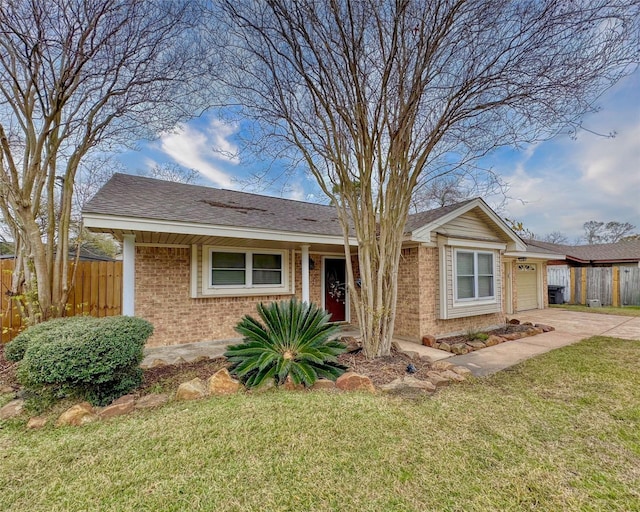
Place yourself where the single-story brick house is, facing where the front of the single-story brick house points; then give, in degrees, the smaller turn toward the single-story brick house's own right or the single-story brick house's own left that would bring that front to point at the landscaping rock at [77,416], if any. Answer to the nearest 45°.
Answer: approximately 45° to the single-story brick house's own right

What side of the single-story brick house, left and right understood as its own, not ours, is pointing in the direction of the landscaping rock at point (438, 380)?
front

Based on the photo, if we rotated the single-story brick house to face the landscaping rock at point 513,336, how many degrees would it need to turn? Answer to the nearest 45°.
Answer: approximately 45° to its left

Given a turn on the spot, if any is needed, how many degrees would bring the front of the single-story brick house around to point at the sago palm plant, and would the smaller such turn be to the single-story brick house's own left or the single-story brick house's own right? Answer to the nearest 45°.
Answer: approximately 45° to the single-story brick house's own right

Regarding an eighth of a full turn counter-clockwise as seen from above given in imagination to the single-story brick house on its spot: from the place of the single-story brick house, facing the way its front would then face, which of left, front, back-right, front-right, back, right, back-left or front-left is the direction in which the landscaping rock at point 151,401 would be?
right

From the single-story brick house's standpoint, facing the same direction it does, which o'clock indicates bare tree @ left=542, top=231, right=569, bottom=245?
The bare tree is roughly at 9 o'clock from the single-story brick house.

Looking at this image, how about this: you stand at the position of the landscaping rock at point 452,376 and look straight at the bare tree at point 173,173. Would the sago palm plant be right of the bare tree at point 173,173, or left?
left

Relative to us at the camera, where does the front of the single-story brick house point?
facing the viewer and to the right of the viewer

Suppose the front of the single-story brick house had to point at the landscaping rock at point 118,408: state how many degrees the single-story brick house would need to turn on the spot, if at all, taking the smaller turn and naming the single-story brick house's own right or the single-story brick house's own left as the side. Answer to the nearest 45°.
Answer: approximately 45° to the single-story brick house's own right

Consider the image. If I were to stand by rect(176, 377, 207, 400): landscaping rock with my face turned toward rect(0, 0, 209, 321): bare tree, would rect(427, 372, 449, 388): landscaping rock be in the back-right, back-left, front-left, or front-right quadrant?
back-right

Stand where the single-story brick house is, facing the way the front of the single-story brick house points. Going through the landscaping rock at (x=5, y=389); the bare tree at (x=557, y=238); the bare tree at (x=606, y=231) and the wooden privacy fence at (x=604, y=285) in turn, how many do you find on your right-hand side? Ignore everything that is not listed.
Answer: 1

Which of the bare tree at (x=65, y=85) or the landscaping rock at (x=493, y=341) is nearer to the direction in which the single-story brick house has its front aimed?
the landscaping rock

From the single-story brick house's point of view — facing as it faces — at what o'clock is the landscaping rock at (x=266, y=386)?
The landscaping rock is roughly at 1 o'clock from the single-story brick house.

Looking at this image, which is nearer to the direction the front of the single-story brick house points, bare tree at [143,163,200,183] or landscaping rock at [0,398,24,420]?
the landscaping rock

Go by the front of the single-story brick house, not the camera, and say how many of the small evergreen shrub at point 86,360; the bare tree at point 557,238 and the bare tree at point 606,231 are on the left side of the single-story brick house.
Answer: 2
